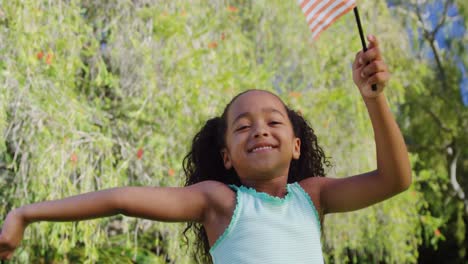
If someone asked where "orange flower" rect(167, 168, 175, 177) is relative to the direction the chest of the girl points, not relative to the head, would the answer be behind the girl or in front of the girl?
behind

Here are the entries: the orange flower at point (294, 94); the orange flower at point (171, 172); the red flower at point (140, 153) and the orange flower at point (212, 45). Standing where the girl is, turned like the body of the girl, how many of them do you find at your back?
4

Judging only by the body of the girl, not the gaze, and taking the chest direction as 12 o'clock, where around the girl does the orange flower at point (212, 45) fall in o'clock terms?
The orange flower is roughly at 6 o'clock from the girl.

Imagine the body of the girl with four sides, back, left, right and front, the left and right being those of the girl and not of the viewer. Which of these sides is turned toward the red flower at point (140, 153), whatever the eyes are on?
back

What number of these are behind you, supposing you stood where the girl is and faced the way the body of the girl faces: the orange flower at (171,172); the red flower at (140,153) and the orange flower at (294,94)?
3

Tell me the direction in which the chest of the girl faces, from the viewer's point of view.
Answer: toward the camera

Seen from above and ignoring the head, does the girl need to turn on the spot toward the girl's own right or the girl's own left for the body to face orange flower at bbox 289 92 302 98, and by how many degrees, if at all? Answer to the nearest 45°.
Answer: approximately 180°
